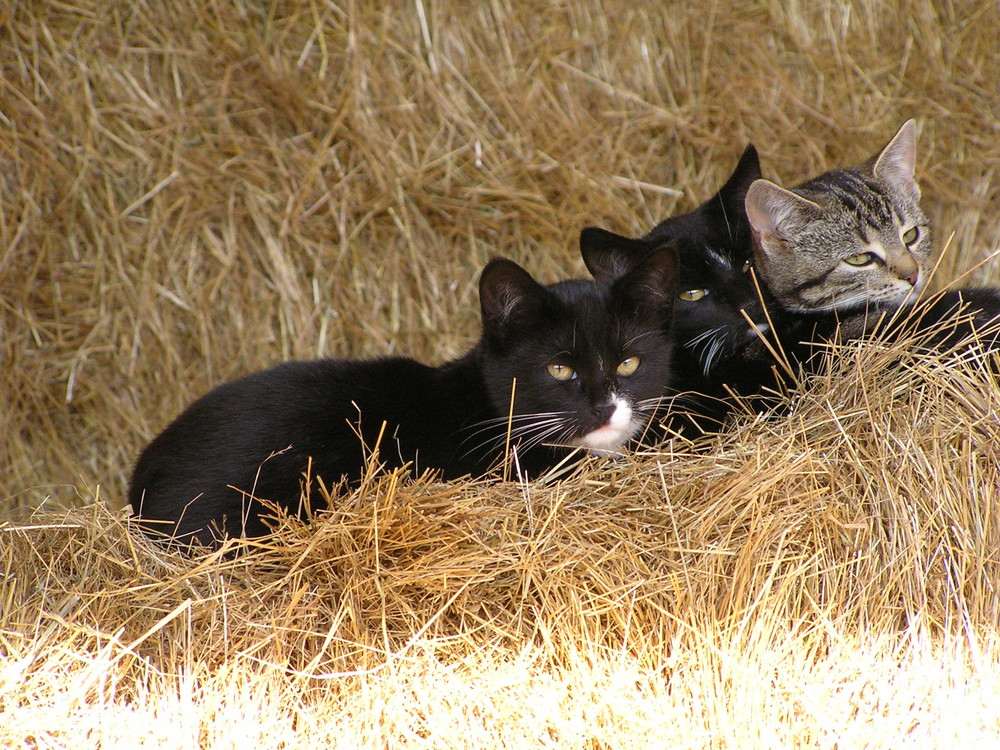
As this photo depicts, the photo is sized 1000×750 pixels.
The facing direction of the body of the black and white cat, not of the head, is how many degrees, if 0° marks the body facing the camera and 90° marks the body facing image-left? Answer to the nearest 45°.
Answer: approximately 270°

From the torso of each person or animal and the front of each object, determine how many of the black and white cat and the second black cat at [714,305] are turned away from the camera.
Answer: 0

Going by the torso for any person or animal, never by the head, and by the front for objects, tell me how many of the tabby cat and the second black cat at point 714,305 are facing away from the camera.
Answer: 0
